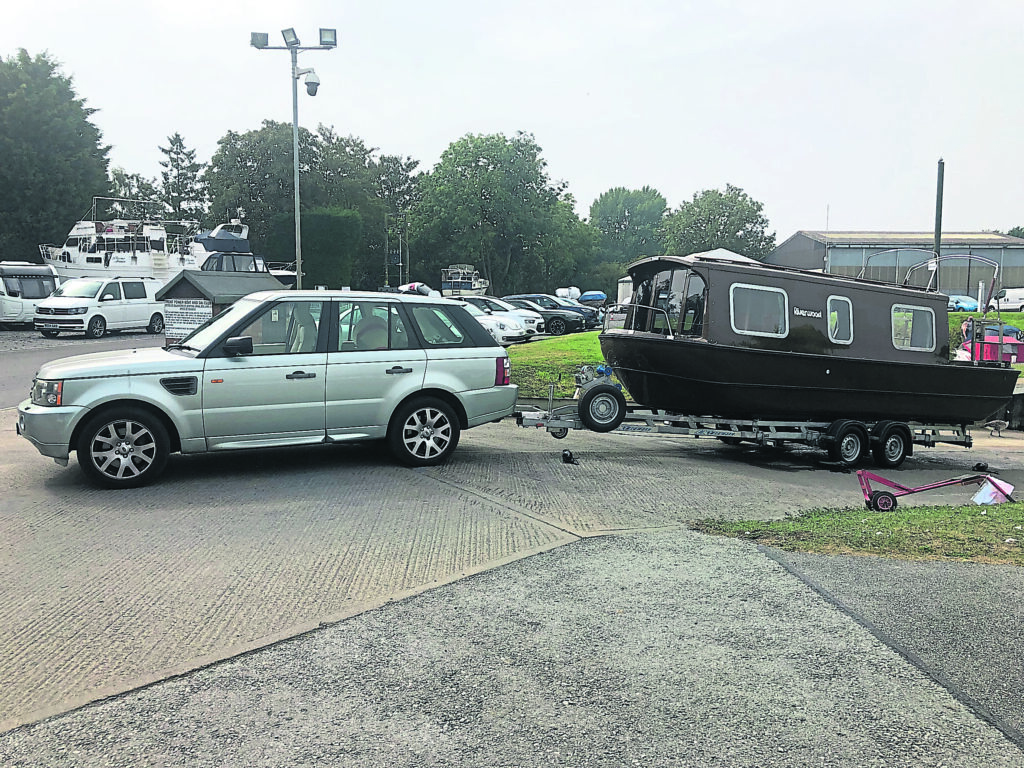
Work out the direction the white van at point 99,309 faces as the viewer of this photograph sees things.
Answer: facing the viewer and to the left of the viewer

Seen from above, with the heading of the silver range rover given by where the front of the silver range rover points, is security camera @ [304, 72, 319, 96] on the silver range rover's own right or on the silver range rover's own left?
on the silver range rover's own right

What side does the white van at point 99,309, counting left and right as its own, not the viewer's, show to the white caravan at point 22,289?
right

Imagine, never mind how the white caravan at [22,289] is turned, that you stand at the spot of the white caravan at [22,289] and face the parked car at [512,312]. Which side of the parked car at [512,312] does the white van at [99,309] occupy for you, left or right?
right

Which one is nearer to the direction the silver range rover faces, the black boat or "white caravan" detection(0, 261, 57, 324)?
the white caravan

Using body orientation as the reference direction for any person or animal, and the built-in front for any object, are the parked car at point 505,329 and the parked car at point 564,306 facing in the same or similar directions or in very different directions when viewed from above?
same or similar directions

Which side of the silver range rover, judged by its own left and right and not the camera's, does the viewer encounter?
left
